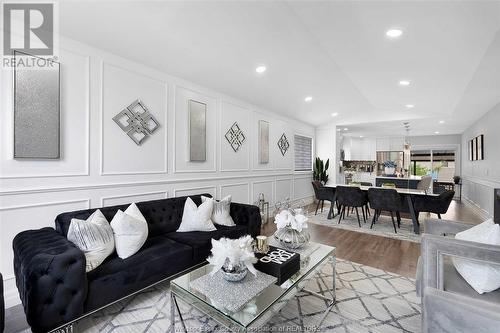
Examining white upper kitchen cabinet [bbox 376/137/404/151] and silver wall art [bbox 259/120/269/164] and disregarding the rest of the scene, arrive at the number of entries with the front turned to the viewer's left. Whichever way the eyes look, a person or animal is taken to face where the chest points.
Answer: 0

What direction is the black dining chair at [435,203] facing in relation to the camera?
to the viewer's left

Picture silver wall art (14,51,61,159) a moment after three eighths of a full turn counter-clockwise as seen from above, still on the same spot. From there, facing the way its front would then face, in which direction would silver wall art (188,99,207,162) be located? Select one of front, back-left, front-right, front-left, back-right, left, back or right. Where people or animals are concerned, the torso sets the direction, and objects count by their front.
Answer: right

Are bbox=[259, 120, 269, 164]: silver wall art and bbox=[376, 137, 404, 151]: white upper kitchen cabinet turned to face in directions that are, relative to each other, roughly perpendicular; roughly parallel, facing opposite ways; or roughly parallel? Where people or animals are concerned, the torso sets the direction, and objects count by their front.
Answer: roughly perpendicular

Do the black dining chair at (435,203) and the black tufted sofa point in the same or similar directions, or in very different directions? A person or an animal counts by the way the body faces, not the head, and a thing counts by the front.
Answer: very different directions

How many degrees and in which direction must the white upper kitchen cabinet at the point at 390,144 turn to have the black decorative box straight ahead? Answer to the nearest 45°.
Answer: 0° — it already faces it

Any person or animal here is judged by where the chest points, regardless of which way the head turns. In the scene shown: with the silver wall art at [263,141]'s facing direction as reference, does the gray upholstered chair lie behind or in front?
in front

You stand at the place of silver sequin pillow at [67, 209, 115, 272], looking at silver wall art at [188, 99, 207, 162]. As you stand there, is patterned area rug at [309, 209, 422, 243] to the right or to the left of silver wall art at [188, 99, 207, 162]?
right

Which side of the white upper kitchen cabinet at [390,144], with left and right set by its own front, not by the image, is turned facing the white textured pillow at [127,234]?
front

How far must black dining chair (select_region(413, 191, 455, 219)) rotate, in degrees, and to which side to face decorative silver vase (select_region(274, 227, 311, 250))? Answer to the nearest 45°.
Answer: approximately 90° to its left

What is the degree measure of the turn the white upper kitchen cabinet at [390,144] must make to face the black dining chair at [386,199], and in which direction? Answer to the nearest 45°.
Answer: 0° — it already faces it

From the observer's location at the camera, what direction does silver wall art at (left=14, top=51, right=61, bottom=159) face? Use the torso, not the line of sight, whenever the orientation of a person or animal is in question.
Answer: facing the viewer and to the right of the viewer

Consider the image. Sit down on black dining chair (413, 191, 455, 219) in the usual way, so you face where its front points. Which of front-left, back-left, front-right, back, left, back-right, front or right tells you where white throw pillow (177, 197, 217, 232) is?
front-left

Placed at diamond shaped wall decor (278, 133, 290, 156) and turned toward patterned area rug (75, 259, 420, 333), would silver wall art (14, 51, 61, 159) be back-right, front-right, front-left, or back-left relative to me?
front-right

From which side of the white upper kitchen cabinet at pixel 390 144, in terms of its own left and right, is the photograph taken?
front

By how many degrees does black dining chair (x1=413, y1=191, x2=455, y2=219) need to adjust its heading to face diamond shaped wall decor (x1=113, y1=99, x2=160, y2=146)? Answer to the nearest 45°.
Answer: approximately 45° to its left

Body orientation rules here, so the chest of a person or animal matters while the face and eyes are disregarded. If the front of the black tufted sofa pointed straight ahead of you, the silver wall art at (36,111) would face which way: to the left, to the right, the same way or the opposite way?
the same way

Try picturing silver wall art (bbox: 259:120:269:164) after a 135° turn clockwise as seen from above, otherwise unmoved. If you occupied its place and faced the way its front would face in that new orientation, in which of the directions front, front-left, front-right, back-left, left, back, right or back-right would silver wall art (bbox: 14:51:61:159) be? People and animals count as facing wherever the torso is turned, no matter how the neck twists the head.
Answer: front-left

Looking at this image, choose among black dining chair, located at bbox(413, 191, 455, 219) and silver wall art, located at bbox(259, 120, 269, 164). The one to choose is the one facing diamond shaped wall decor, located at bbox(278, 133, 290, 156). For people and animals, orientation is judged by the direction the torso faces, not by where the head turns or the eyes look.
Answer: the black dining chair

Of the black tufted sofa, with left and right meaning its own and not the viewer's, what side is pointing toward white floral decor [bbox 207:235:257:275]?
front

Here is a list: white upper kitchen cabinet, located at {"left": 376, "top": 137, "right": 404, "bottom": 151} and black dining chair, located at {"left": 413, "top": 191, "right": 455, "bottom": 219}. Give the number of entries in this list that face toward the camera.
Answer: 1
